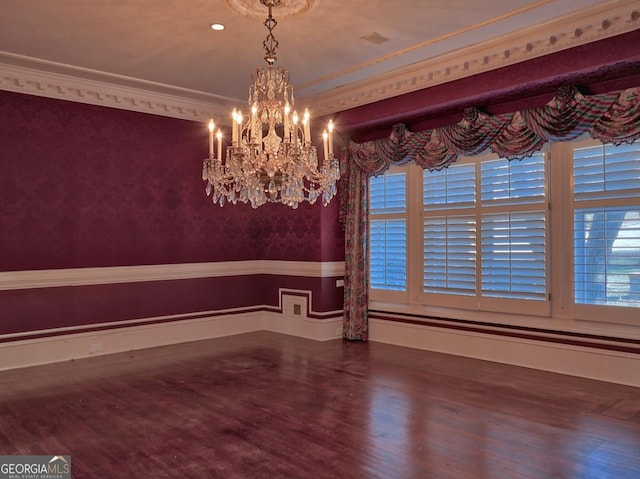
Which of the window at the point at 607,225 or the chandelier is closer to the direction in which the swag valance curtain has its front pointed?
the chandelier

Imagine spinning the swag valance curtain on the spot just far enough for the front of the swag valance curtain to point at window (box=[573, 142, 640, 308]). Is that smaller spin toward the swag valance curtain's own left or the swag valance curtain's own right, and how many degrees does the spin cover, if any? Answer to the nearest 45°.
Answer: approximately 135° to the swag valance curtain's own left

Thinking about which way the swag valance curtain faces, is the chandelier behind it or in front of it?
in front

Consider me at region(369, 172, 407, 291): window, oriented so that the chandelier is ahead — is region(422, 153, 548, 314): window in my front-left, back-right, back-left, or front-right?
front-left

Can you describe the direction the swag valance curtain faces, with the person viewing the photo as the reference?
facing the viewer and to the left of the viewer
